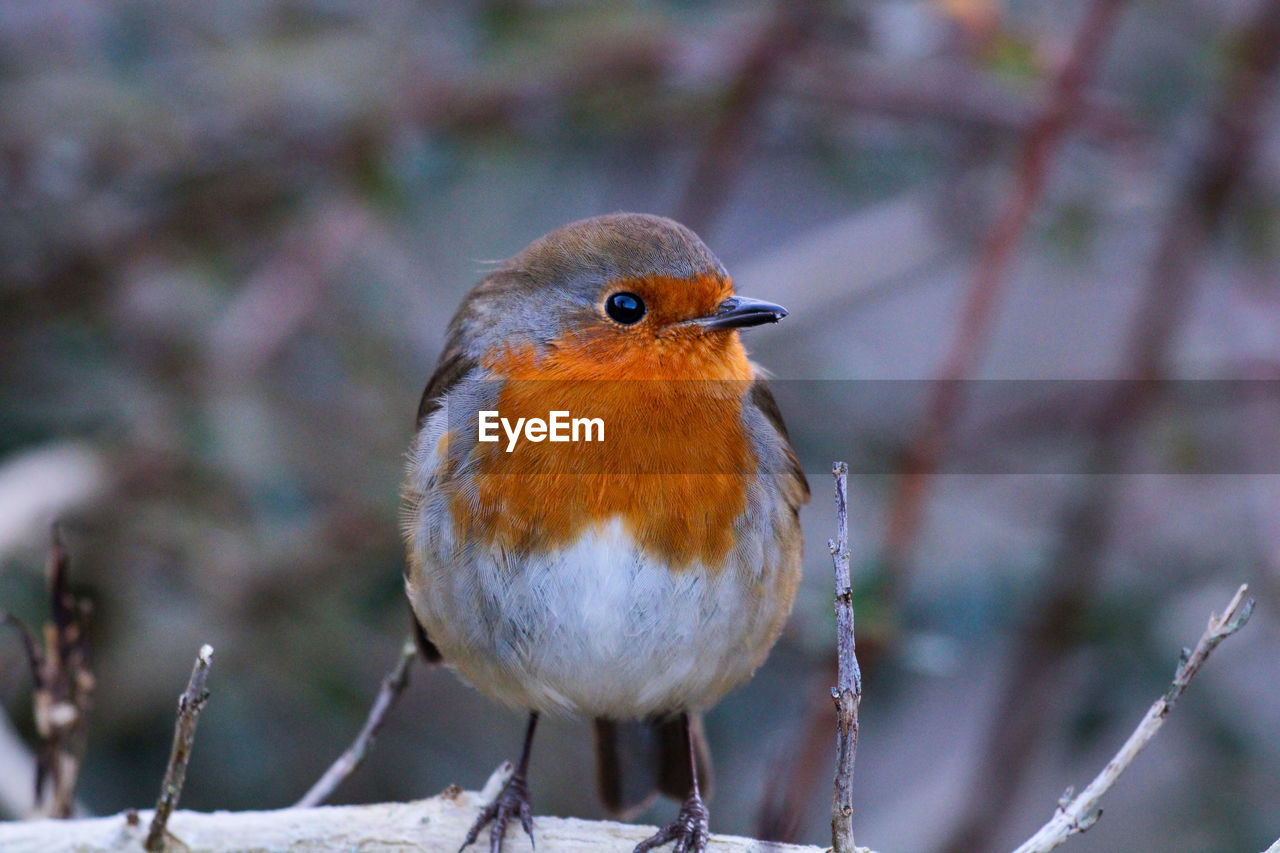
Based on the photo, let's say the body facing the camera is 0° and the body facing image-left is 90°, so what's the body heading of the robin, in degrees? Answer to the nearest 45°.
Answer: approximately 0°

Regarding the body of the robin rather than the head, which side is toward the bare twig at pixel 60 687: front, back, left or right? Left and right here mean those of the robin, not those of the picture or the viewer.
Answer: right

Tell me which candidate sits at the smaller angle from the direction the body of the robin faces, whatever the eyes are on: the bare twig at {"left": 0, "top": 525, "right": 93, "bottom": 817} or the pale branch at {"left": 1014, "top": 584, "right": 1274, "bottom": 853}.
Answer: the pale branch

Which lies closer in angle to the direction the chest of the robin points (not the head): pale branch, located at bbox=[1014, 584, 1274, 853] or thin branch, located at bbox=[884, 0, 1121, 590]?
the pale branch
